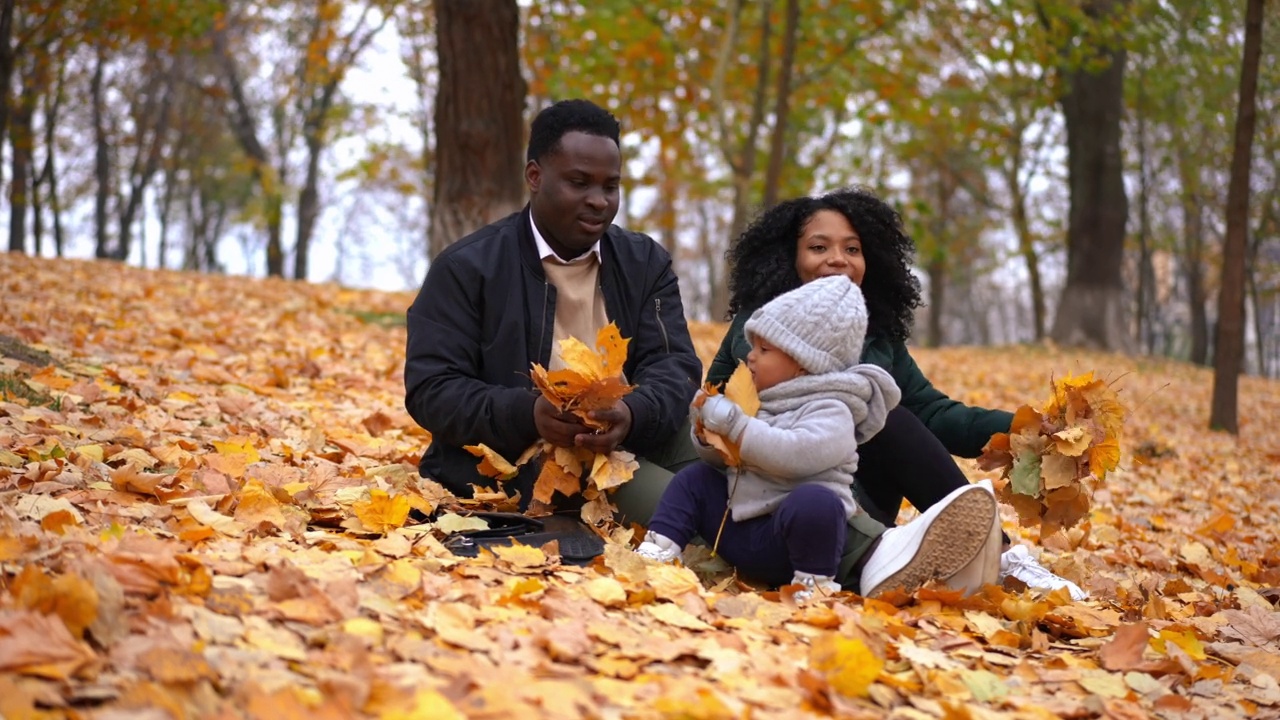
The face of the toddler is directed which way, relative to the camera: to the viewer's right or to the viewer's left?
to the viewer's left

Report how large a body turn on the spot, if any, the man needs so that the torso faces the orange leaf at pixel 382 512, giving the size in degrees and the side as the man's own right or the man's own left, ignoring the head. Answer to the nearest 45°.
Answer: approximately 90° to the man's own right

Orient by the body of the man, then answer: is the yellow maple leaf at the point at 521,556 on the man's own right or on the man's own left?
on the man's own right

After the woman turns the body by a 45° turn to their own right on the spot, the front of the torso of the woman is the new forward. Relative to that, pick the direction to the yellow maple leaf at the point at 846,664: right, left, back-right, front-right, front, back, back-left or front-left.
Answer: front-left

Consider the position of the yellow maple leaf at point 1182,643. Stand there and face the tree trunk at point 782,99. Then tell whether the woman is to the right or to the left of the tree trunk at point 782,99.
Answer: left

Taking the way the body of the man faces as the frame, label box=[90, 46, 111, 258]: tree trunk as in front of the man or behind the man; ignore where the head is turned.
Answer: behind

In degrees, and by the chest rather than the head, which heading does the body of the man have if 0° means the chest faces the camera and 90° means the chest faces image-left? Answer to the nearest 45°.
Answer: approximately 315°

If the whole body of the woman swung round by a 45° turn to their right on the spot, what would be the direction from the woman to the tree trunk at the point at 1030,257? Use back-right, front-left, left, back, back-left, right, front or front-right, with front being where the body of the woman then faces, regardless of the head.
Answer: back-right

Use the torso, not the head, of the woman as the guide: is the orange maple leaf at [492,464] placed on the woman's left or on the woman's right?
on the woman's right

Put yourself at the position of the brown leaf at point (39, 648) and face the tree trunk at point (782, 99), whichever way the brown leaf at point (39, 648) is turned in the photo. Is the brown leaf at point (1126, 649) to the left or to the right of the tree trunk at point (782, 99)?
right

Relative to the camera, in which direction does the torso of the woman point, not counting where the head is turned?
toward the camera

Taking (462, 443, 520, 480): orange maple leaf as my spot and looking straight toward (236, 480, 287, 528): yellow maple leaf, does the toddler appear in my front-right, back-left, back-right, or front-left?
back-left

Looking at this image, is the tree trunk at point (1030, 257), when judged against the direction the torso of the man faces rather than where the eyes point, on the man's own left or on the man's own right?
on the man's own left

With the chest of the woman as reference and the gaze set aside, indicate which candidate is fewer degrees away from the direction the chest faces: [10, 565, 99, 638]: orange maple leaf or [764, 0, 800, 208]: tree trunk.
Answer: the orange maple leaf

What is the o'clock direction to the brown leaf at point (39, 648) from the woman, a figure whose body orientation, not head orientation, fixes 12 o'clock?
The brown leaf is roughly at 1 o'clock from the woman.

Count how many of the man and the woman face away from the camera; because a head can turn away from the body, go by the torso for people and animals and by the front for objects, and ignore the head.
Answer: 0

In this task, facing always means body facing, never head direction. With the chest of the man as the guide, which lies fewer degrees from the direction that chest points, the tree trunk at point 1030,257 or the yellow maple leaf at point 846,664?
the yellow maple leaf

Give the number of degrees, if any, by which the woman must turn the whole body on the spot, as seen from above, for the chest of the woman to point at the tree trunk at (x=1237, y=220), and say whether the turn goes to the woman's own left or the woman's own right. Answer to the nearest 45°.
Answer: approximately 135° to the woman's own left

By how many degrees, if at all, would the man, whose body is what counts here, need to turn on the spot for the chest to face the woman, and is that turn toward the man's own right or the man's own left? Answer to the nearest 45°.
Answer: approximately 45° to the man's own left
